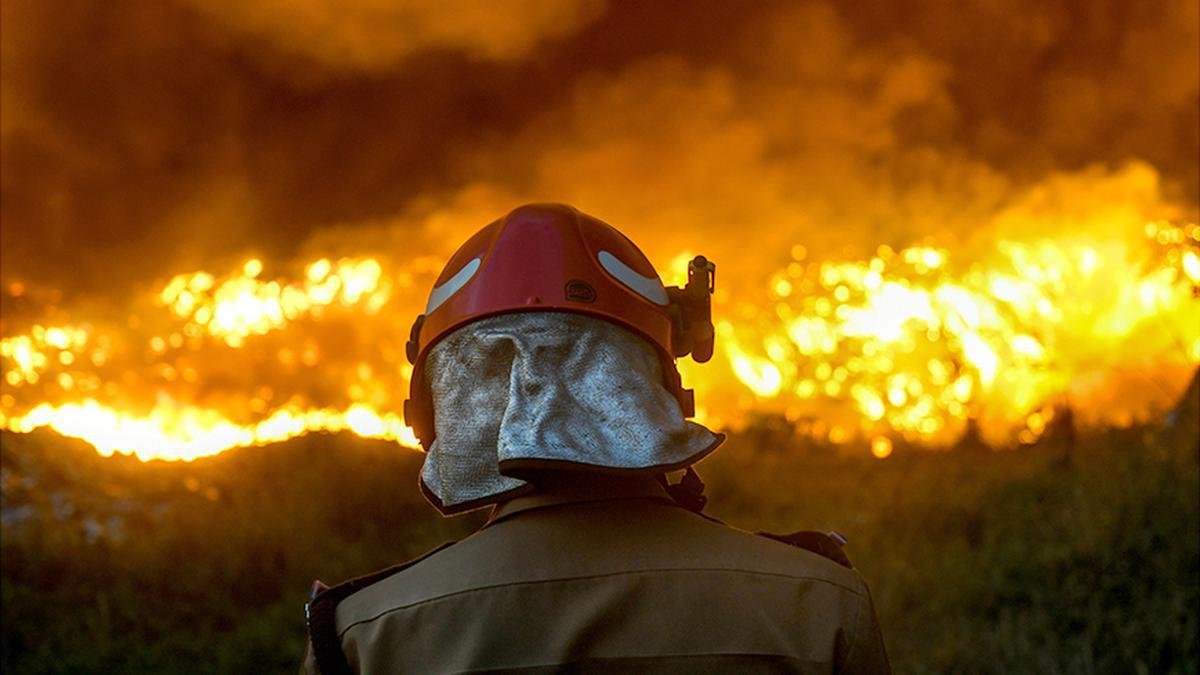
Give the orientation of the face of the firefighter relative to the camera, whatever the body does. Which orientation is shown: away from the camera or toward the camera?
away from the camera

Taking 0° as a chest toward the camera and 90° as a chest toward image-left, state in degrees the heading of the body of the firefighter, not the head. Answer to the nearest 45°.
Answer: approximately 180°
